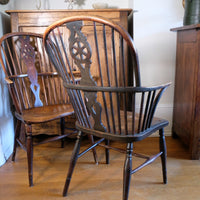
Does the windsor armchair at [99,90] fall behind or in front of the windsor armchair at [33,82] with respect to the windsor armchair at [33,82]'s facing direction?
in front

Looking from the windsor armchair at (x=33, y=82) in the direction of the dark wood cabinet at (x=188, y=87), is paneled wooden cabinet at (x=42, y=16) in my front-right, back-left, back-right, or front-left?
front-left

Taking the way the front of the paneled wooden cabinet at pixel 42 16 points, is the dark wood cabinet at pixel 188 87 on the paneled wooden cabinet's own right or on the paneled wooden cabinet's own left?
on the paneled wooden cabinet's own left

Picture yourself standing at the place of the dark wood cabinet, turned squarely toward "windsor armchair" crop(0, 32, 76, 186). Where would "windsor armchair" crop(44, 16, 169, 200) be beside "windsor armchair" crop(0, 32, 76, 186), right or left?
left
